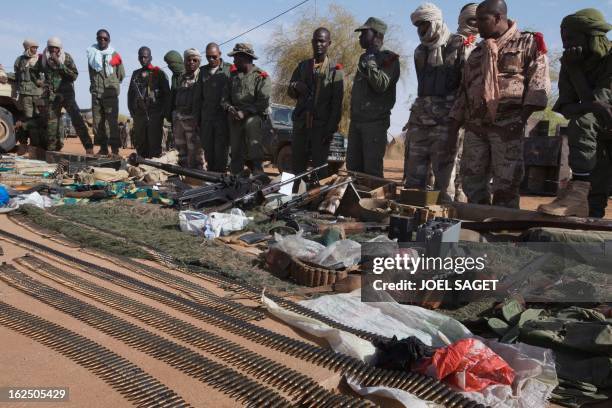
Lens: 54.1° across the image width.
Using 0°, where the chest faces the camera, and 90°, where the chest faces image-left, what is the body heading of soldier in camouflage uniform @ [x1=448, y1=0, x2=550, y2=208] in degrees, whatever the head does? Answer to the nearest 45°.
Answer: approximately 45°

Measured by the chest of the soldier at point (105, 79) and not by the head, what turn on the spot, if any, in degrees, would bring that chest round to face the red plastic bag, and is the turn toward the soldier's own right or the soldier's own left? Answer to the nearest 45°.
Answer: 0° — they already face it

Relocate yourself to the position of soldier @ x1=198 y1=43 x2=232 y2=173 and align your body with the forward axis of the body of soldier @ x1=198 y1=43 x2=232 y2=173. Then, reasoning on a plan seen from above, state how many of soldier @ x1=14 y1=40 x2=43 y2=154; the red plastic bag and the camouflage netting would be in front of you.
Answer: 2

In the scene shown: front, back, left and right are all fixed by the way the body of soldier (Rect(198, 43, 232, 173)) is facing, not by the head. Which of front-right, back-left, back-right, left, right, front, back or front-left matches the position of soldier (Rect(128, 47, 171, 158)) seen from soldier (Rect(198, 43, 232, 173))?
back-right

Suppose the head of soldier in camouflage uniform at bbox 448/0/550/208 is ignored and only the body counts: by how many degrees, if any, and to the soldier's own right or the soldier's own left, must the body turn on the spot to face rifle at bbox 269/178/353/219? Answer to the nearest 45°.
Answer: approximately 45° to the soldier's own right

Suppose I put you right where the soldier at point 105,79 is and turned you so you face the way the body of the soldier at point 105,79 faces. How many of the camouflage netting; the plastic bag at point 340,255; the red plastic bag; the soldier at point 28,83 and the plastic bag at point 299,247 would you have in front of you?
4

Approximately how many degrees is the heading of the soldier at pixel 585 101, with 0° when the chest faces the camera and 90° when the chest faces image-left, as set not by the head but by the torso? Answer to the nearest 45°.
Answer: approximately 45°

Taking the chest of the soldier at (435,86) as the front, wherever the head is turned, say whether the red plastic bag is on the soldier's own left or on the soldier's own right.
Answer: on the soldier's own left

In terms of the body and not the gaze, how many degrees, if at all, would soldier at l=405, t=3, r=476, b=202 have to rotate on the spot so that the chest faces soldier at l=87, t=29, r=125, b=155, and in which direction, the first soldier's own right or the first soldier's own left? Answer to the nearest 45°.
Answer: approximately 90° to the first soldier's own right
